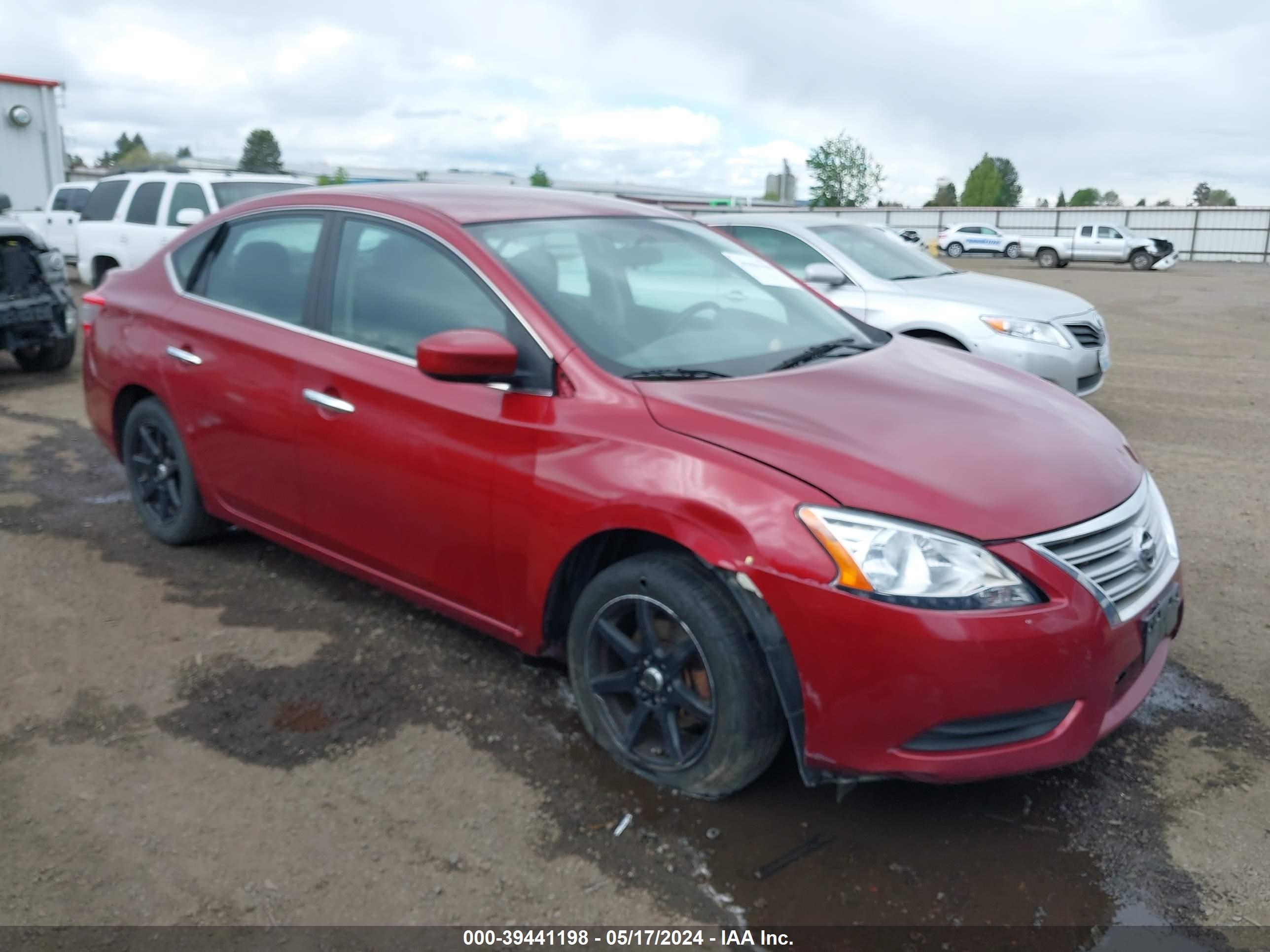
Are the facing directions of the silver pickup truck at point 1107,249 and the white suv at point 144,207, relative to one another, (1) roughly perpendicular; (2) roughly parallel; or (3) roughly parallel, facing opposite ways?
roughly parallel

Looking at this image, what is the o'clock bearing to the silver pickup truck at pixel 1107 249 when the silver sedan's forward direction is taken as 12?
The silver pickup truck is roughly at 8 o'clock from the silver sedan.

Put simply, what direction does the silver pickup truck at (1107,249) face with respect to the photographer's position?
facing to the right of the viewer

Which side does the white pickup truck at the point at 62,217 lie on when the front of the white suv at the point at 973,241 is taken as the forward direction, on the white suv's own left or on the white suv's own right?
on the white suv's own right

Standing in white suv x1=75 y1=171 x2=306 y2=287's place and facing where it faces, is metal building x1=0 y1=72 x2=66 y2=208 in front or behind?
behind

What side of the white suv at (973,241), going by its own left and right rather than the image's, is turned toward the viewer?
right

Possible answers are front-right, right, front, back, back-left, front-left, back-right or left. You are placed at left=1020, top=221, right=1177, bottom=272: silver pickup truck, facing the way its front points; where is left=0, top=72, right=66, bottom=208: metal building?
back-right

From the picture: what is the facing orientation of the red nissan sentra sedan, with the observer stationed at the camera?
facing the viewer and to the right of the viewer

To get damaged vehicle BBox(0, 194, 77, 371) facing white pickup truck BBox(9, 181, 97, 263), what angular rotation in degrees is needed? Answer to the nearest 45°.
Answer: approximately 135° to its left

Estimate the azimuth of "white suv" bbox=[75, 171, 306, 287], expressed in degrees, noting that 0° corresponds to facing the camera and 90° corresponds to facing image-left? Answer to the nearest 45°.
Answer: approximately 315°

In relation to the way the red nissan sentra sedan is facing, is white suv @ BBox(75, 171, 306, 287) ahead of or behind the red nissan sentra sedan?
behind

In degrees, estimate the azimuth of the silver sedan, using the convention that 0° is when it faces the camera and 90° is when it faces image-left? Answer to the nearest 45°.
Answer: approximately 315°
